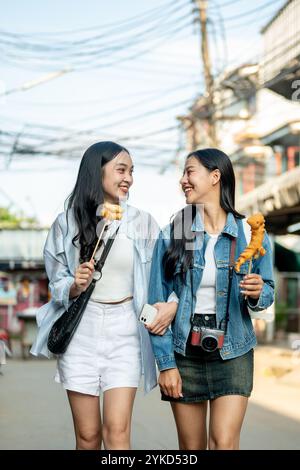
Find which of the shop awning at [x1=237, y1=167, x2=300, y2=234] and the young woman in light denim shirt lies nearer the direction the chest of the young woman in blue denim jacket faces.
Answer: the young woman in light denim shirt

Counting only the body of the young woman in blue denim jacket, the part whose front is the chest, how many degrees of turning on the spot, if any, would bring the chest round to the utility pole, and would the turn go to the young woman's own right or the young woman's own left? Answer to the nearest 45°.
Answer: approximately 180°

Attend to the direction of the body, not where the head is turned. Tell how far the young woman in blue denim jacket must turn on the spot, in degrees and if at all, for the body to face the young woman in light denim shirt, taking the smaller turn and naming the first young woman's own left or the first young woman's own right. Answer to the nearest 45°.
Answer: approximately 90° to the first young woman's own right

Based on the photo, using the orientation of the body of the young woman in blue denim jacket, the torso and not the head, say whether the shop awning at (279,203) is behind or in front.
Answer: behind

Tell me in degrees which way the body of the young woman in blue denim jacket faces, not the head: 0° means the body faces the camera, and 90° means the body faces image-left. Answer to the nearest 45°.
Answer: approximately 0°

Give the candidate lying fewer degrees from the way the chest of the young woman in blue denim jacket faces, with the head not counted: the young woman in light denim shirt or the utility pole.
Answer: the young woman in light denim shirt

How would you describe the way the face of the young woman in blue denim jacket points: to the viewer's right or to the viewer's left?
to the viewer's left
